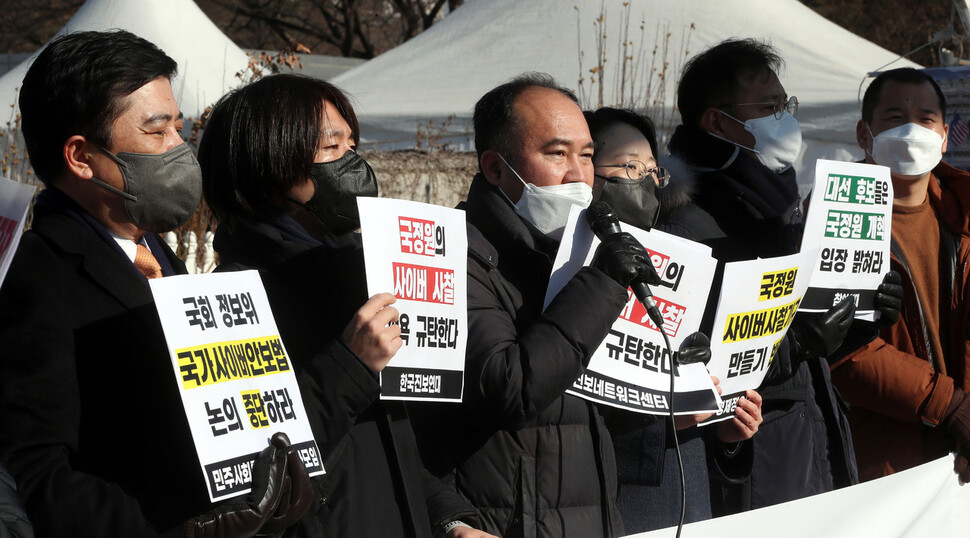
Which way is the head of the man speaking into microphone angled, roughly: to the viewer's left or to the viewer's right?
to the viewer's right

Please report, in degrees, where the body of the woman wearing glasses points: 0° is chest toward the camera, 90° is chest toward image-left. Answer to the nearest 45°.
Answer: approximately 315°

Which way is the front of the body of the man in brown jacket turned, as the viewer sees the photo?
toward the camera

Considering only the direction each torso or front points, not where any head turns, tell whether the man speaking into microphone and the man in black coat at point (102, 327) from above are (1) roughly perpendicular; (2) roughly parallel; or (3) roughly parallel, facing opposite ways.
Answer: roughly parallel

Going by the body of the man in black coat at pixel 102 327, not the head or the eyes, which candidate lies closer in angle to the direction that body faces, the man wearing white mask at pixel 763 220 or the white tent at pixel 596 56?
the man wearing white mask

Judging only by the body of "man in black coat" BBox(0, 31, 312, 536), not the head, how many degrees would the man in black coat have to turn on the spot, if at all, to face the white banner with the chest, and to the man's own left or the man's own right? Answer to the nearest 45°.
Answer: approximately 45° to the man's own left

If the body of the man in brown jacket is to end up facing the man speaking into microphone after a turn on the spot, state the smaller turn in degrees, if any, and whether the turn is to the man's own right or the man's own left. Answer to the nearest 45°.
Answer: approximately 45° to the man's own right

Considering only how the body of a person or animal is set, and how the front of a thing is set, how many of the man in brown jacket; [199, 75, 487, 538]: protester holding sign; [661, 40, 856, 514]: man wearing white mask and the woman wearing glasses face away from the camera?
0

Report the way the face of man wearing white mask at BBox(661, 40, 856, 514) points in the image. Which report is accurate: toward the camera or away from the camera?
toward the camera

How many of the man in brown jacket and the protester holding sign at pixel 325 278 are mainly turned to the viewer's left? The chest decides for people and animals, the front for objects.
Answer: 0

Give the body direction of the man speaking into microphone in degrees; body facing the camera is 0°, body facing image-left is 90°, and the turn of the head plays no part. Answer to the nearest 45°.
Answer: approximately 315°

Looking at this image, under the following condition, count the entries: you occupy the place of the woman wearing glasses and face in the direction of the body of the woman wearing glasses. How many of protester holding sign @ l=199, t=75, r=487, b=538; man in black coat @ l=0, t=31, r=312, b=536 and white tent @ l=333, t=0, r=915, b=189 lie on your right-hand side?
2

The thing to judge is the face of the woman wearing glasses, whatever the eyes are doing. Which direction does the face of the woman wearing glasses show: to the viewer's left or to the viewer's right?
to the viewer's right

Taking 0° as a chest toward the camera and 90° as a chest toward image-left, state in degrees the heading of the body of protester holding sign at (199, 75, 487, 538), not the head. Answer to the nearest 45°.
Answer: approximately 315°

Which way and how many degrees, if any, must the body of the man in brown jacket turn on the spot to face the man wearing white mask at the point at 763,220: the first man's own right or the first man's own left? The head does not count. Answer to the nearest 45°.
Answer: approximately 45° to the first man's own right

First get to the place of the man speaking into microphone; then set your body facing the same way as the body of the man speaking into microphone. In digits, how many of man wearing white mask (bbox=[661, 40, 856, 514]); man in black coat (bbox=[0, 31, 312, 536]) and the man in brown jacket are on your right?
1

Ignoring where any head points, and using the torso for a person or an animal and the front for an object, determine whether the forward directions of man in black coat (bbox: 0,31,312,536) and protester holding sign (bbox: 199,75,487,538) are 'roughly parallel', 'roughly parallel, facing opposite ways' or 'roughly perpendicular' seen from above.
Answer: roughly parallel

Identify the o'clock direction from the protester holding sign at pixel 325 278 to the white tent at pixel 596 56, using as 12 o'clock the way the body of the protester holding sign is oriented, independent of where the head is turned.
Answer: The white tent is roughly at 8 o'clock from the protester holding sign.

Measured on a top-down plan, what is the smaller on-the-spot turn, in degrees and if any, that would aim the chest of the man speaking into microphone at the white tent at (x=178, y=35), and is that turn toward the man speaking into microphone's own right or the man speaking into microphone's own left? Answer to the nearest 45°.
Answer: approximately 180°
